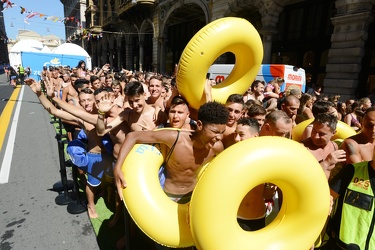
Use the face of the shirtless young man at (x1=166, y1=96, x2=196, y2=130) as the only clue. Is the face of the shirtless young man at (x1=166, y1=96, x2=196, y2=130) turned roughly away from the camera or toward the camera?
toward the camera

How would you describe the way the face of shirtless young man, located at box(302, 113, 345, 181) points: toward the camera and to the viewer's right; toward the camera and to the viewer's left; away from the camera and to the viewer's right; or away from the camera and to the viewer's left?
toward the camera and to the viewer's left

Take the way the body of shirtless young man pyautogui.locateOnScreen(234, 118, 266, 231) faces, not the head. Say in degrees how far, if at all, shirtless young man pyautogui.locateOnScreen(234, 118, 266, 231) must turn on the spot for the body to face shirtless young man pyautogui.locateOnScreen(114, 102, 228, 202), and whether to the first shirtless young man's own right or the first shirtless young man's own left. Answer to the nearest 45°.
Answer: approximately 45° to the first shirtless young man's own right

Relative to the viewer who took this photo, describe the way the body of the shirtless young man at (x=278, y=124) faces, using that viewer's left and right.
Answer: facing the viewer and to the right of the viewer

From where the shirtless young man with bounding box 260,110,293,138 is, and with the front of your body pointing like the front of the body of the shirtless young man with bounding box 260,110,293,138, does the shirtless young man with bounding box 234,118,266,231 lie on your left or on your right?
on your right

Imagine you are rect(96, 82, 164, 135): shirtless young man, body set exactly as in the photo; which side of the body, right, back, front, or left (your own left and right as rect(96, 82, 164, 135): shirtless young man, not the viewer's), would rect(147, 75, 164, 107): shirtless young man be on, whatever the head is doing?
back

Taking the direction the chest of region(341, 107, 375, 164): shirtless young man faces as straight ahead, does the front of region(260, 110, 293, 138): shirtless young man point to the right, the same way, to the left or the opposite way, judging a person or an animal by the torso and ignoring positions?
the same way

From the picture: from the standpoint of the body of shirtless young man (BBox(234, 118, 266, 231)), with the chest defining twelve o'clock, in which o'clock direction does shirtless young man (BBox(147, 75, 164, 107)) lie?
shirtless young man (BBox(147, 75, 164, 107)) is roughly at 3 o'clock from shirtless young man (BBox(234, 118, 266, 231)).

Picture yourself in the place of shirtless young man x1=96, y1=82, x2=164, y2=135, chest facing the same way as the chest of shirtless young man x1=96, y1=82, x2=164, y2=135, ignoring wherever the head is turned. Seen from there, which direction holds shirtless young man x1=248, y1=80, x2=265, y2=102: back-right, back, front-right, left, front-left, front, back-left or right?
back-left

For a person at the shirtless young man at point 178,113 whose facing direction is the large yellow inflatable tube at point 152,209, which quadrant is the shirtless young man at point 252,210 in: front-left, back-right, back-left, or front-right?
front-left

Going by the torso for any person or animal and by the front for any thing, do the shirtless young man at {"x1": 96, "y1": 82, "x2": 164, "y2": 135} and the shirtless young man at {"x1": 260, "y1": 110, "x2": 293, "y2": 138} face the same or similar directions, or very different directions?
same or similar directions

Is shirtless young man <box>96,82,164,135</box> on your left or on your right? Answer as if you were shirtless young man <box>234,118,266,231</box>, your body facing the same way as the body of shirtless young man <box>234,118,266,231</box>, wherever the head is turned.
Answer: on your right

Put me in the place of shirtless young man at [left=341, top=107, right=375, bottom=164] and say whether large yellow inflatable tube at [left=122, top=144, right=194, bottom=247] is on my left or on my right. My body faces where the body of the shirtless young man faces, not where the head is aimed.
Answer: on my right

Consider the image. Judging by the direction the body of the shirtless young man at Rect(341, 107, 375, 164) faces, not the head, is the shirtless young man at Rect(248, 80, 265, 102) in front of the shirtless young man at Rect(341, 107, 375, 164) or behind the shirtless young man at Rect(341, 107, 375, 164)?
behind

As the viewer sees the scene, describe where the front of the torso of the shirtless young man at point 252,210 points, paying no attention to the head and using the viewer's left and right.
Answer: facing the viewer and to the left of the viewer

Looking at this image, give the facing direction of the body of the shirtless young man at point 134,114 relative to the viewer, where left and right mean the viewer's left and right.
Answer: facing the viewer

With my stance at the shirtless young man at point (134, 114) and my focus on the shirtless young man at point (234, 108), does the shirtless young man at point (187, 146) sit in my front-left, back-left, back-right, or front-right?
front-right
